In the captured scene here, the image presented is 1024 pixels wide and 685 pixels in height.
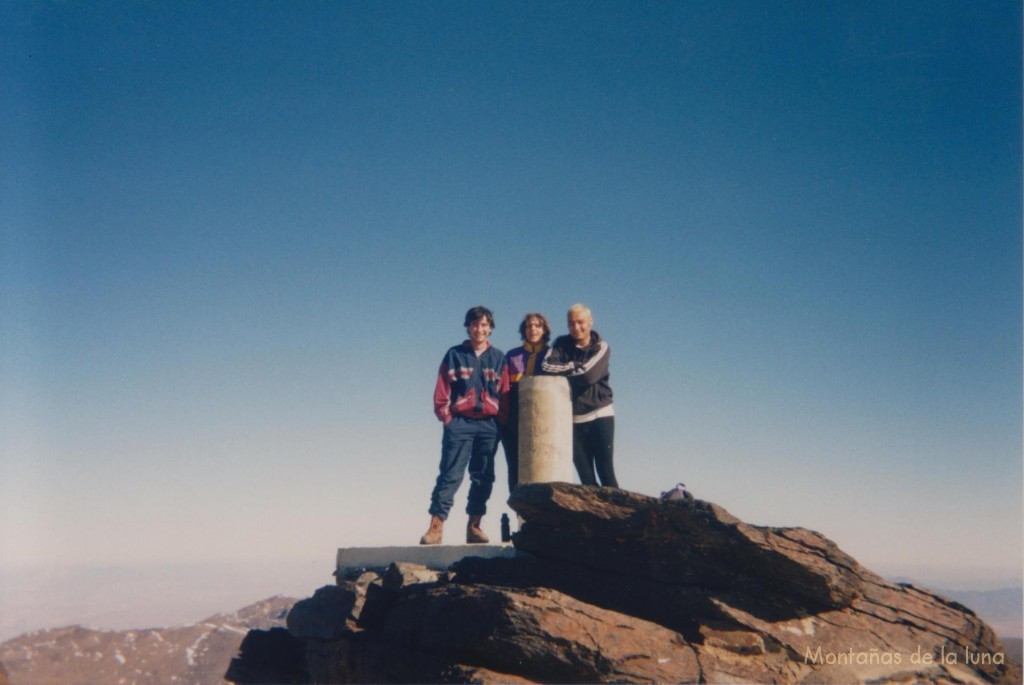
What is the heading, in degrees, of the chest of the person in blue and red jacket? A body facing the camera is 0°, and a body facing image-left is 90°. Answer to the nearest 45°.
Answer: approximately 0°
